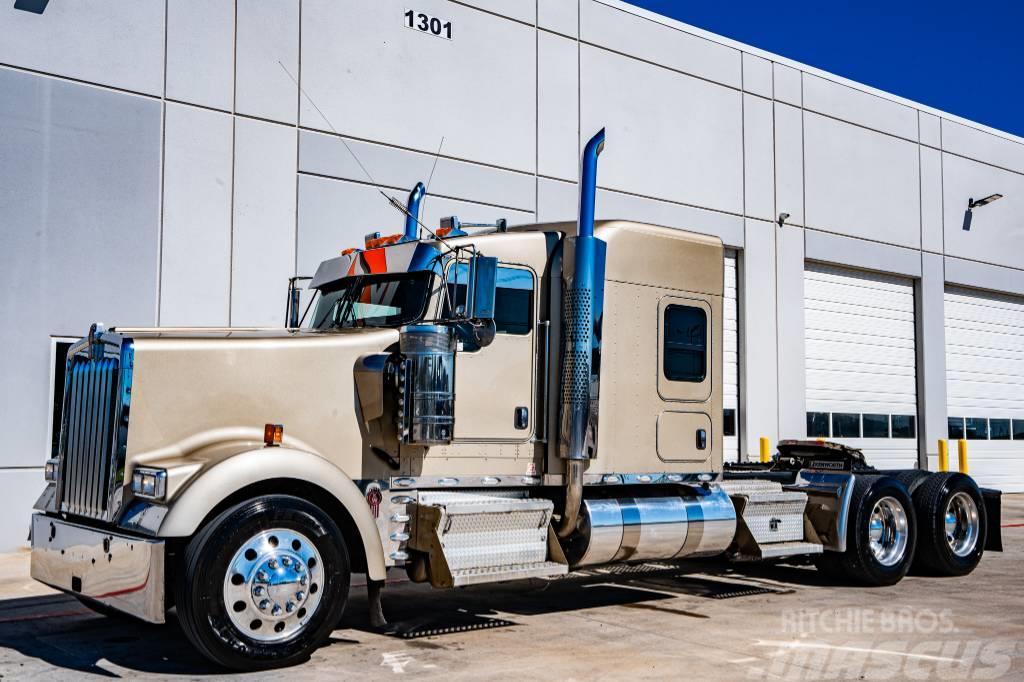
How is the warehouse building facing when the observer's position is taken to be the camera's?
facing the viewer and to the right of the viewer

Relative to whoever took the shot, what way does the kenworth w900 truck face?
facing the viewer and to the left of the viewer

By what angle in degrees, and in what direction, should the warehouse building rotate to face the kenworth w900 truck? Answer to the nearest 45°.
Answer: approximately 45° to its right

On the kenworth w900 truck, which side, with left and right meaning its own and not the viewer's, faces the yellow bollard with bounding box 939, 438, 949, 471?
back

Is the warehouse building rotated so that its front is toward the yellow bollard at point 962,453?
no

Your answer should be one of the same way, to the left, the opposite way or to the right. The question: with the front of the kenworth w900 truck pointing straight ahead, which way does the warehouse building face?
to the left

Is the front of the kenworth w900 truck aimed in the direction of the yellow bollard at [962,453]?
no

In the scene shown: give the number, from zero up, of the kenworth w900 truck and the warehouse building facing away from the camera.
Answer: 0

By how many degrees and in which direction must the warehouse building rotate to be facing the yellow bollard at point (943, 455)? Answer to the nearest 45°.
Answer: approximately 90° to its left
